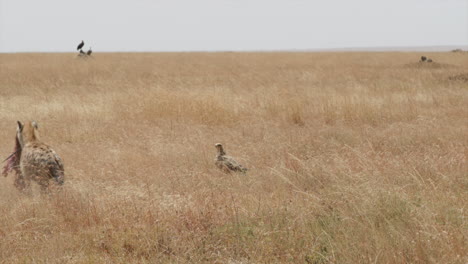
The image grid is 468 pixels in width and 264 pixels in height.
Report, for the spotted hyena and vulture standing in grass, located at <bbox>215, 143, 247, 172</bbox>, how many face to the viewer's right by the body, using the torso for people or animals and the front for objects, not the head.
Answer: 0

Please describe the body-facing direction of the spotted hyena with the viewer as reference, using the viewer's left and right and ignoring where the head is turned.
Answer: facing away from the viewer and to the left of the viewer

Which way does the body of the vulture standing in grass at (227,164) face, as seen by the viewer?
to the viewer's left

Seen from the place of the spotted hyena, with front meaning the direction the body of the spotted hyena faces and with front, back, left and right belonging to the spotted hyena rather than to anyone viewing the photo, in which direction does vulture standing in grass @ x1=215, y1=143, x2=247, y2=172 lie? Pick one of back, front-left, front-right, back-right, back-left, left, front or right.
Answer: back-right

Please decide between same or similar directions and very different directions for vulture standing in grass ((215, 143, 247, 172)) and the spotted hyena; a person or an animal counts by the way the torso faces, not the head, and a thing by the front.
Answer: same or similar directions

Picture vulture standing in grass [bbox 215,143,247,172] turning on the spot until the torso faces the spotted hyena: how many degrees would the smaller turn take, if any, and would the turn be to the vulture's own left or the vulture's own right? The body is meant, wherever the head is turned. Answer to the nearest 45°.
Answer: approximately 45° to the vulture's own left
